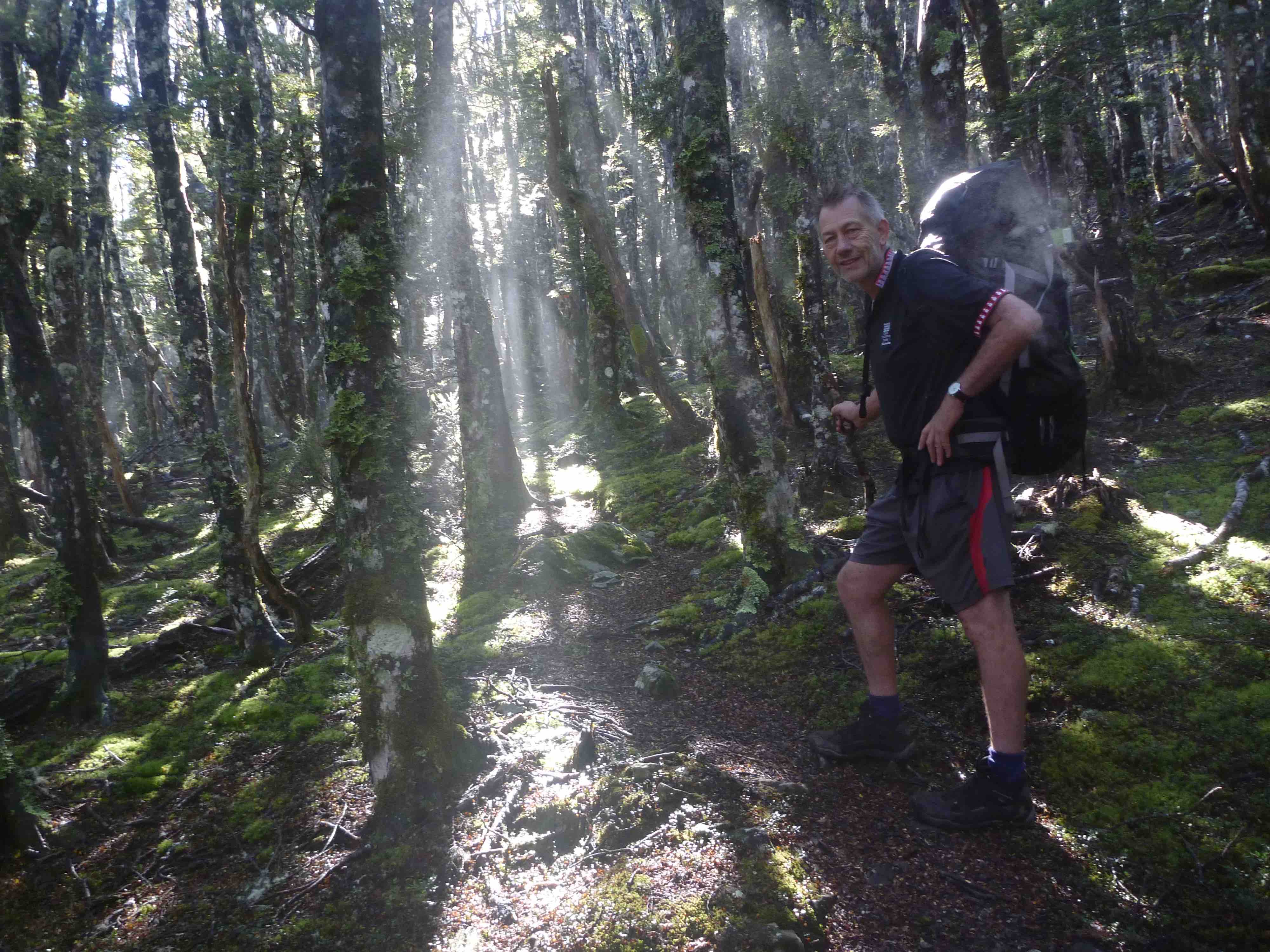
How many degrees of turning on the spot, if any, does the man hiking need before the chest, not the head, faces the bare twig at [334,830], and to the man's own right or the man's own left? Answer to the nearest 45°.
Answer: approximately 45° to the man's own right

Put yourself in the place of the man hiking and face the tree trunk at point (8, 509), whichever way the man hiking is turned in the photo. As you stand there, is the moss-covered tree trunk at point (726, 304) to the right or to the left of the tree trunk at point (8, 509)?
right

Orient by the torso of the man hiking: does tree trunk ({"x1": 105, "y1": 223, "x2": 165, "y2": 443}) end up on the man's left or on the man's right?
on the man's right

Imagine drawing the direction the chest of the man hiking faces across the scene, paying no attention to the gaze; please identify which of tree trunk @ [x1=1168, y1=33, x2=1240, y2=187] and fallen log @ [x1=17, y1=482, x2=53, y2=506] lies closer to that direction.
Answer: the fallen log

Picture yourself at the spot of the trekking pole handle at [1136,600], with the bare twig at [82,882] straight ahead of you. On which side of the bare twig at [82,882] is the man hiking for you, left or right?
left

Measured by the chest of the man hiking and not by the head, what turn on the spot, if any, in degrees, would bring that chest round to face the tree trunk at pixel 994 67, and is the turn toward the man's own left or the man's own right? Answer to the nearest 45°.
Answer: approximately 135° to the man's own right

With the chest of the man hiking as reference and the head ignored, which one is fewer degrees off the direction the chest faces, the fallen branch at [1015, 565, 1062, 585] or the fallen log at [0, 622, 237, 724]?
the fallen log

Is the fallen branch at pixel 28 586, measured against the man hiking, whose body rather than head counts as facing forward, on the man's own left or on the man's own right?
on the man's own right

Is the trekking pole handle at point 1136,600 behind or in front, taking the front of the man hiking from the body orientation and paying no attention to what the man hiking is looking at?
behind

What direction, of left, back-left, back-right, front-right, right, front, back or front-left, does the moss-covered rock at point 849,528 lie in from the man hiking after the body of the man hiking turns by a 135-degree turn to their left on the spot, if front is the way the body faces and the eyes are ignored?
left

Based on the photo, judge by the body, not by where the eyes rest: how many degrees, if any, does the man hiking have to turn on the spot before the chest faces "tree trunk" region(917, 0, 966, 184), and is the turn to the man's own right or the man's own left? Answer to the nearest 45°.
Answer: approximately 135° to the man's own right

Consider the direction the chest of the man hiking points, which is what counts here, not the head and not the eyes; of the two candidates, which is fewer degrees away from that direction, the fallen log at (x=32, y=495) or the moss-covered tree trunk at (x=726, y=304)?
the fallen log

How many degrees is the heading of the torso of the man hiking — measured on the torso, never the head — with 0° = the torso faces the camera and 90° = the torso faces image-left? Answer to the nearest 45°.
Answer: approximately 45°

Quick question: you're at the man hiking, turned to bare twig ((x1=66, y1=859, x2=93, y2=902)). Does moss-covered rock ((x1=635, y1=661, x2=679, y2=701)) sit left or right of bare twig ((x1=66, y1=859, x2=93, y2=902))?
right
